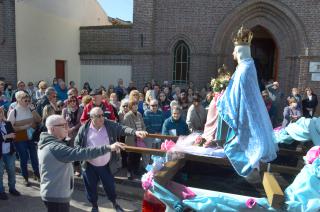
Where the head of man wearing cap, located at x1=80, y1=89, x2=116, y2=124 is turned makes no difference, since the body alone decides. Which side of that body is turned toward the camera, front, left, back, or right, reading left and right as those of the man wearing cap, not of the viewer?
front

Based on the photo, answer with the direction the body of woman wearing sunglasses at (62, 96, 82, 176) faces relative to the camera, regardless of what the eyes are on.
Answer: toward the camera

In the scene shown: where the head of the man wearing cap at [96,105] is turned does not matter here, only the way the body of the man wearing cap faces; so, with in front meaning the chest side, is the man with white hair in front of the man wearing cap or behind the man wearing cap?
in front

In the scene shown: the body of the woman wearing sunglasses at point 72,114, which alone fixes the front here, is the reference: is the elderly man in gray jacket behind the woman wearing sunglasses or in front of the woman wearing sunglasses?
in front

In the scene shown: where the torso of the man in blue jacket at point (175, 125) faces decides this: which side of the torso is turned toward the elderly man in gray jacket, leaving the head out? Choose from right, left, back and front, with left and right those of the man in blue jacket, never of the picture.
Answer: front

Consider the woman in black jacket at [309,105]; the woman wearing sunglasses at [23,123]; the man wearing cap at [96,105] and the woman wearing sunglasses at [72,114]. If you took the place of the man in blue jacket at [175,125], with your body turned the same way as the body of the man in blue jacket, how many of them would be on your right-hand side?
3

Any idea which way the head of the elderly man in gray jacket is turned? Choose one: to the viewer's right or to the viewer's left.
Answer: to the viewer's right

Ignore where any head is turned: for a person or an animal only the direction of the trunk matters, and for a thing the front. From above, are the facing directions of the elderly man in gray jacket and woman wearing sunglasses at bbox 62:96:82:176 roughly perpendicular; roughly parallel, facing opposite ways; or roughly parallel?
roughly perpendicular

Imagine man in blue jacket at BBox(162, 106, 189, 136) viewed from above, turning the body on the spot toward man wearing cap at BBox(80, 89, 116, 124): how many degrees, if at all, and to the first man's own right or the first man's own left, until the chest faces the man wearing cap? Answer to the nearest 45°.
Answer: approximately 90° to the first man's own right

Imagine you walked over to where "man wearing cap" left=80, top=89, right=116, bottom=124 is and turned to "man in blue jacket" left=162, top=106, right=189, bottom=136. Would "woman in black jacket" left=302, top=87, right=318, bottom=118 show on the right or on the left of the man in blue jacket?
left

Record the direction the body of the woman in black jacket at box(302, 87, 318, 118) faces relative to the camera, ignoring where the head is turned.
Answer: toward the camera

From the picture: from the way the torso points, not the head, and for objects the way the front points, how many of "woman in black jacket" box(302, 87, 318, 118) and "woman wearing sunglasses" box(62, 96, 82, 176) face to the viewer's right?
0

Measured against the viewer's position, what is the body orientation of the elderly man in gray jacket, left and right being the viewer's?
facing to the right of the viewer

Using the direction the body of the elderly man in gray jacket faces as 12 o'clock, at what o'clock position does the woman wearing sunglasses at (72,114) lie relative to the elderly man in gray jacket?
The woman wearing sunglasses is roughly at 9 o'clock from the elderly man in gray jacket.

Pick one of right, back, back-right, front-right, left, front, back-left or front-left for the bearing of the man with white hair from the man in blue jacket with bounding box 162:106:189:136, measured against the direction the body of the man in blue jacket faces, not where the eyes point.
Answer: front-right

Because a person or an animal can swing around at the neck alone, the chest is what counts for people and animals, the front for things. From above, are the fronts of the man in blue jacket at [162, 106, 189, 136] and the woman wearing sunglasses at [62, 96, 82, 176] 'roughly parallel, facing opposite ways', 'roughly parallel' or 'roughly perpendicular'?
roughly parallel
